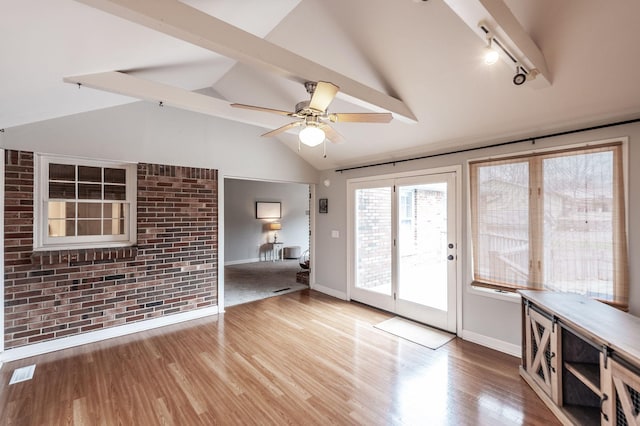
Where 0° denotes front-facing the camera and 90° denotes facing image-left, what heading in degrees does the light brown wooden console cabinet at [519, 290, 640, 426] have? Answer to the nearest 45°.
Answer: approximately 45°

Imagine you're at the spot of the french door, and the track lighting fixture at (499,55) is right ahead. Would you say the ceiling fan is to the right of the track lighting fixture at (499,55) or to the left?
right

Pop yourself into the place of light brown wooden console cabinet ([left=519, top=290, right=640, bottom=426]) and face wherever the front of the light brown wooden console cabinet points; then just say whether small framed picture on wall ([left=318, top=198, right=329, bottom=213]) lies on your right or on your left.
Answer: on your right

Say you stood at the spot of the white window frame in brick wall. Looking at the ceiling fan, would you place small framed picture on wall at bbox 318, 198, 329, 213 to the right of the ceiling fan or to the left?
left

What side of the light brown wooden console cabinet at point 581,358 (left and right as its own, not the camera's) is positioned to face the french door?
right

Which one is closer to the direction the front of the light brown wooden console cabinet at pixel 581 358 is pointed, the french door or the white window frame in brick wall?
the white window frame in brick wall
